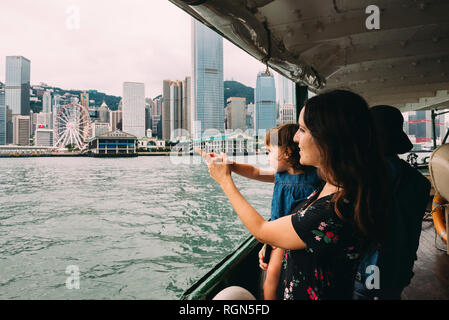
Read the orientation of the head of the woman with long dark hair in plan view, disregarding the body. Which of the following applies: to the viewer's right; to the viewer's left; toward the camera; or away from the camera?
to the viewer's left

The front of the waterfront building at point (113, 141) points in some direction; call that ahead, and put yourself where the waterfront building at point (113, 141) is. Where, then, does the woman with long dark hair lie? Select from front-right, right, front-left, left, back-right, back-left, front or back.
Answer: front

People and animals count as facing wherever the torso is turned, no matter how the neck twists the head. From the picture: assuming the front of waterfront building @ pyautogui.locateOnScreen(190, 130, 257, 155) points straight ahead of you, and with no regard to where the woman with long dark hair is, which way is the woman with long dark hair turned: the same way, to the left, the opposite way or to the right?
to the right

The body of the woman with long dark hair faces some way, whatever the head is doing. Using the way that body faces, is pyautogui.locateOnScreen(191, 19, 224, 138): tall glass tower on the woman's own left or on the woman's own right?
on the woman's own right

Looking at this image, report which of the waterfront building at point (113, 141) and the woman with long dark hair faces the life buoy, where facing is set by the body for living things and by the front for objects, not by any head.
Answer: the waterfront building

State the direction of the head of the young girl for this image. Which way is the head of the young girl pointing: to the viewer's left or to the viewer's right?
to the viewer's left

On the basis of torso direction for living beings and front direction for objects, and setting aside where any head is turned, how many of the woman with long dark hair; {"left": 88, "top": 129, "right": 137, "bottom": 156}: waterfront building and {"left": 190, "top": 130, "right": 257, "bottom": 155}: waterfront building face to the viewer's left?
1

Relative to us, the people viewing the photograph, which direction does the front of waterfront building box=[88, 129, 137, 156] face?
facing the viewer

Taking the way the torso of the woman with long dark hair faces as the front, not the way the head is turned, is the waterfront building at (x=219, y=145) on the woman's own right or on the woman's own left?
on the woman's own right

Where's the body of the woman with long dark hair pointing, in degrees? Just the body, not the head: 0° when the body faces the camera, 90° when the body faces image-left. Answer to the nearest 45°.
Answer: approximately 90°

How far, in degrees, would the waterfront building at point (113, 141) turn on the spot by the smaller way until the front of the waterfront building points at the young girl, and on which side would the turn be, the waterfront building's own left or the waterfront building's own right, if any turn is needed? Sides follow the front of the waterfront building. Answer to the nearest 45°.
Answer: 0° — it already faces them

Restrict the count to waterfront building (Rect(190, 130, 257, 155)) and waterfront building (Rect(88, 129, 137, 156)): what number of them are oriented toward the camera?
2
